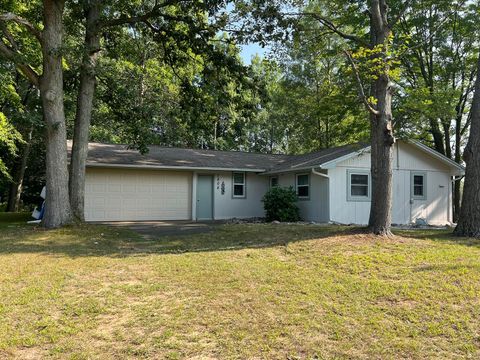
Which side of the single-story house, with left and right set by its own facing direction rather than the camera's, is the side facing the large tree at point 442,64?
left

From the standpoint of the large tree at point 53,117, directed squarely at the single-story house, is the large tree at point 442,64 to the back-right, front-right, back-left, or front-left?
front-right

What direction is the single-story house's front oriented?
toward the camera

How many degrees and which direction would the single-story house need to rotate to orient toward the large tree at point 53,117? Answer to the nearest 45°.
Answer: approximately 45° to its right
